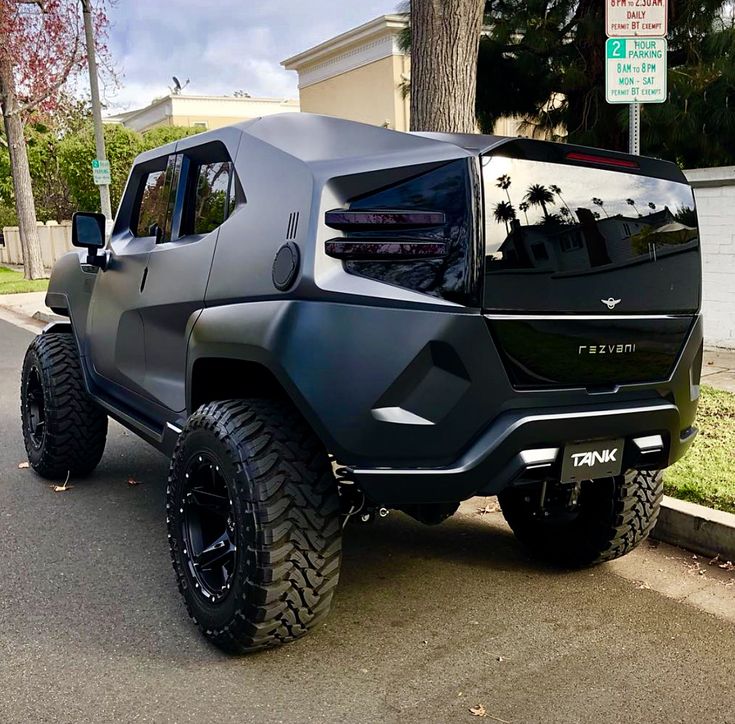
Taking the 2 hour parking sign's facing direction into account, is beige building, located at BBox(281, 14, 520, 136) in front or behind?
behind

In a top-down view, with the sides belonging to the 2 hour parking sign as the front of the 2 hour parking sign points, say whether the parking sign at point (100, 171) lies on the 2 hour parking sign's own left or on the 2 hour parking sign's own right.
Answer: on the 2 hour parking sign's own right

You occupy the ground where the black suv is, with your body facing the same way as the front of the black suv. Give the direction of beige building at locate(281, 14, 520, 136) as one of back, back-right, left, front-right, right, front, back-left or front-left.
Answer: front-right

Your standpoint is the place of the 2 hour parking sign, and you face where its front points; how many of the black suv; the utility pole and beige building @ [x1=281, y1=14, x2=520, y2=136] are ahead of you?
1

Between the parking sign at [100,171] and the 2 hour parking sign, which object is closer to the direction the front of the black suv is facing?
the parking sign at [100,171]

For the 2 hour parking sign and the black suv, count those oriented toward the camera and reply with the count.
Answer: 1

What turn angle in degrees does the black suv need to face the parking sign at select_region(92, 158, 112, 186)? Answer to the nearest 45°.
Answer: approximately 45° to its right

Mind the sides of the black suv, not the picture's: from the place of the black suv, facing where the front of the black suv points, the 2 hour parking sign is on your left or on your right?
on your right

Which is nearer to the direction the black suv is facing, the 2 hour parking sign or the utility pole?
the utility pole

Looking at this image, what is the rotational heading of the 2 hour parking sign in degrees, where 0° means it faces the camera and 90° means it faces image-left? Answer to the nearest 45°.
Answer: approximately 0°

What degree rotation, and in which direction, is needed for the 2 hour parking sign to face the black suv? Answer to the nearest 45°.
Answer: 0° — it already faces it

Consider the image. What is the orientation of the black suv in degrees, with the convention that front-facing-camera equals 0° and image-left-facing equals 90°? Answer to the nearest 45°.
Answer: approximately 135°

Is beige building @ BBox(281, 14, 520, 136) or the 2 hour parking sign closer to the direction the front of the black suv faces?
the beige building

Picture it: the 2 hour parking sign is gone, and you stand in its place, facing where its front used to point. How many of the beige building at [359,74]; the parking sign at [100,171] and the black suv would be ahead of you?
1
